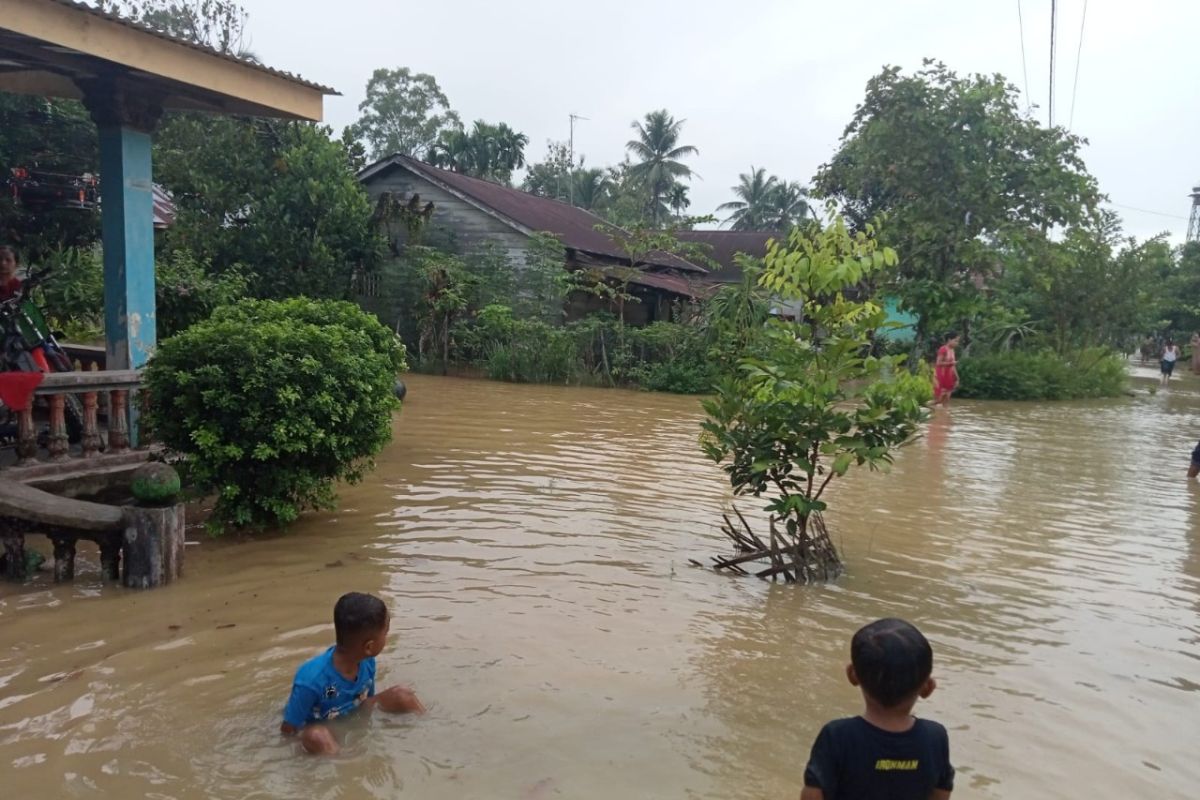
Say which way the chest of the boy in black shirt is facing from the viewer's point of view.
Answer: away from the camera

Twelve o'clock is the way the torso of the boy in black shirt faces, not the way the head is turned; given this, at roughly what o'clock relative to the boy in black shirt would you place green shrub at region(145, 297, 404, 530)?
The green shrub is roughly at 10 o'clock from the boy in black shirt.

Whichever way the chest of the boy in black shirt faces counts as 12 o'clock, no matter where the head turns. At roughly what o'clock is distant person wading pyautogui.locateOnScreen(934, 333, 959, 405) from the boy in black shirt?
The distant person wading is roughly at 12 o'clock from the boy in black shirt.

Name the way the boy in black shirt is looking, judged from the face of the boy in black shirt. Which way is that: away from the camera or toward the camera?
away from the camera

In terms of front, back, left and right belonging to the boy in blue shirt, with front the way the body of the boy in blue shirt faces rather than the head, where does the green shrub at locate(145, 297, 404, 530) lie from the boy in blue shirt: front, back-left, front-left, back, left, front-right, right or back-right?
back-left

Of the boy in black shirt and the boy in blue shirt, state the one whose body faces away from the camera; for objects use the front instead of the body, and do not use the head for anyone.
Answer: the boy in black shirt

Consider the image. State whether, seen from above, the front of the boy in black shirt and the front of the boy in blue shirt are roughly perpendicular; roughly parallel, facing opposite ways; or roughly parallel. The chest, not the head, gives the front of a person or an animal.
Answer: roughly perpendicular

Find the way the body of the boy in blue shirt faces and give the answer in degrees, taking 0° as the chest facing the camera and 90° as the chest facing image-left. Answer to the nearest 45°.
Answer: approximately 315°

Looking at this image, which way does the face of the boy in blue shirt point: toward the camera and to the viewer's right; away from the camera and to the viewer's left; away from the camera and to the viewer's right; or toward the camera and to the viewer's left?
away from the camera and to the viewer's right

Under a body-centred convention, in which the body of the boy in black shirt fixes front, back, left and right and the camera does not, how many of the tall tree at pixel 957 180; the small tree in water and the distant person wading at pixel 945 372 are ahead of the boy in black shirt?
3
